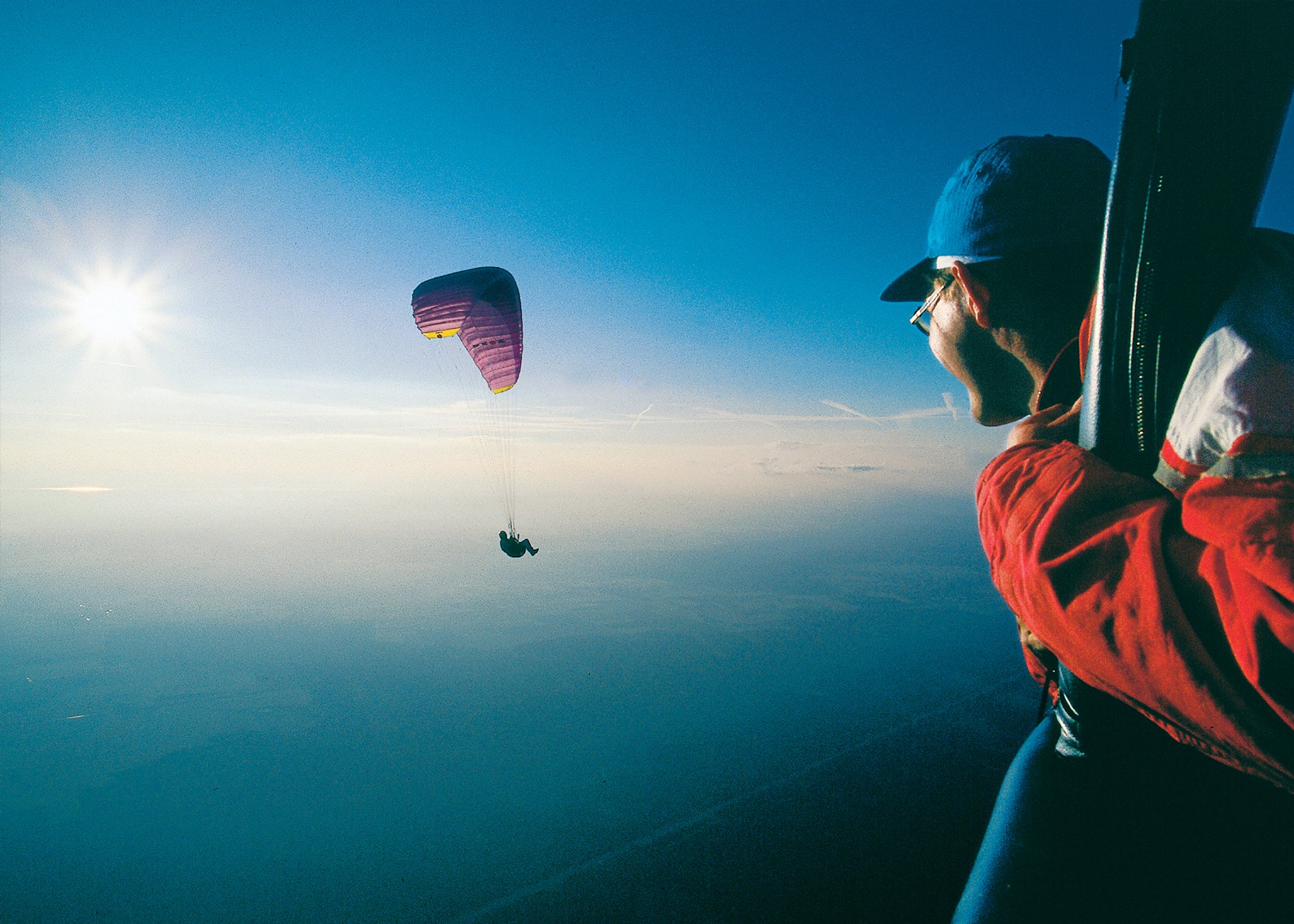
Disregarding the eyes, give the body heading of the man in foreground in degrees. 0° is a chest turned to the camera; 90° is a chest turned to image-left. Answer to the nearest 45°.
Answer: approximately 90°

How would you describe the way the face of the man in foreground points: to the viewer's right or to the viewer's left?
to the viewer's left

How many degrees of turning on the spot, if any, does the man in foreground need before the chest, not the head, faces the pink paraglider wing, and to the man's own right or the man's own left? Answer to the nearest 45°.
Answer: approximately 45° to the man's own right

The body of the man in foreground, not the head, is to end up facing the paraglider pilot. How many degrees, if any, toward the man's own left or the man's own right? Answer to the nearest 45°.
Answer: approximately 45° to the man's own right

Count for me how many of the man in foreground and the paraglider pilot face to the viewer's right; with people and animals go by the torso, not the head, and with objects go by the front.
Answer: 1

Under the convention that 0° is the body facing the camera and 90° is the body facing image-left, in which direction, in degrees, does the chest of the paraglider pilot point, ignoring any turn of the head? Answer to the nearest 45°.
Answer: approximately 270°

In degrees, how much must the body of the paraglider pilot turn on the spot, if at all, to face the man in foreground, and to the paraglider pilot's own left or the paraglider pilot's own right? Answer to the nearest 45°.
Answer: approximately 90° to the paraglider pilot's own right
